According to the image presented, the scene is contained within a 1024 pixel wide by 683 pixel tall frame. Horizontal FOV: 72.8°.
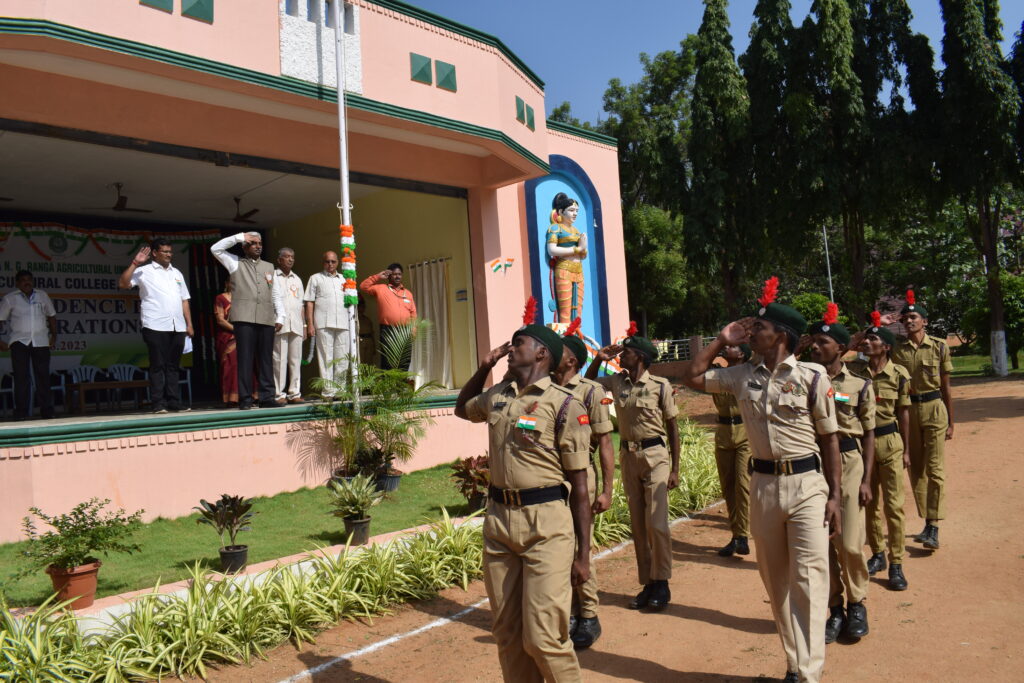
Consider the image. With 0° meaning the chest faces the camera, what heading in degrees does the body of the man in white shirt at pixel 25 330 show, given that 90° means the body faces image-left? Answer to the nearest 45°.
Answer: approximately 0°

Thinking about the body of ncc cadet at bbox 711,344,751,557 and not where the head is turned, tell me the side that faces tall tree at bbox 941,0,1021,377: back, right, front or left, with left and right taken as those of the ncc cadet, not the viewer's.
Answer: back

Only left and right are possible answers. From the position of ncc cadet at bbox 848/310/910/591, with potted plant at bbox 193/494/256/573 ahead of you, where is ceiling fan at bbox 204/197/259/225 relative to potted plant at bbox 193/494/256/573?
right

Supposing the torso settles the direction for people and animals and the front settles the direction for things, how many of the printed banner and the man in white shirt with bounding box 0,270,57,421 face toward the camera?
2

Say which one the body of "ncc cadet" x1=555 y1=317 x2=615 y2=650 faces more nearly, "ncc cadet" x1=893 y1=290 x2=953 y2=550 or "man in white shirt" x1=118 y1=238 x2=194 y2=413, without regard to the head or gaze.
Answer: the man in white shirt

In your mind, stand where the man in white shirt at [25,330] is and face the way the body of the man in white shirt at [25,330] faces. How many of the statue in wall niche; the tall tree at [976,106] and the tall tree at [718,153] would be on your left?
3

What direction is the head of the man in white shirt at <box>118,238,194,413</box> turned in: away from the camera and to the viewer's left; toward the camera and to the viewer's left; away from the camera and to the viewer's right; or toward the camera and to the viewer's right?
toward the camera and to the viewer's right

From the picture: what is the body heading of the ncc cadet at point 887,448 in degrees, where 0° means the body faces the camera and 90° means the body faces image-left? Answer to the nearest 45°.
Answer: approximately 45°

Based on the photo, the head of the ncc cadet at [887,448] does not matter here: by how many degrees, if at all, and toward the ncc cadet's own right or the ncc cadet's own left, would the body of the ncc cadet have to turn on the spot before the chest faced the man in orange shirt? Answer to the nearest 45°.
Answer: approximately 45° to the ncc cadet's own right

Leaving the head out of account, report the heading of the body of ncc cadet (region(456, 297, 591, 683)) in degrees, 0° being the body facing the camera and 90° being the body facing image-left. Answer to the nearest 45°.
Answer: approximately 45°

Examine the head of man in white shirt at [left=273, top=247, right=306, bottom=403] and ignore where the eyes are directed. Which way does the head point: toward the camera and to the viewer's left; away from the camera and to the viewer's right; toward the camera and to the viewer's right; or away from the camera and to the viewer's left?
toward the camera and to the viewer's right

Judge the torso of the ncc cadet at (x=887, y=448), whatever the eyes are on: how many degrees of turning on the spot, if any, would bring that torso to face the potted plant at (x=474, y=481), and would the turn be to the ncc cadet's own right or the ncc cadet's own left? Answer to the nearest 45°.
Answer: approximately 45° to the ncc cadet's own right
